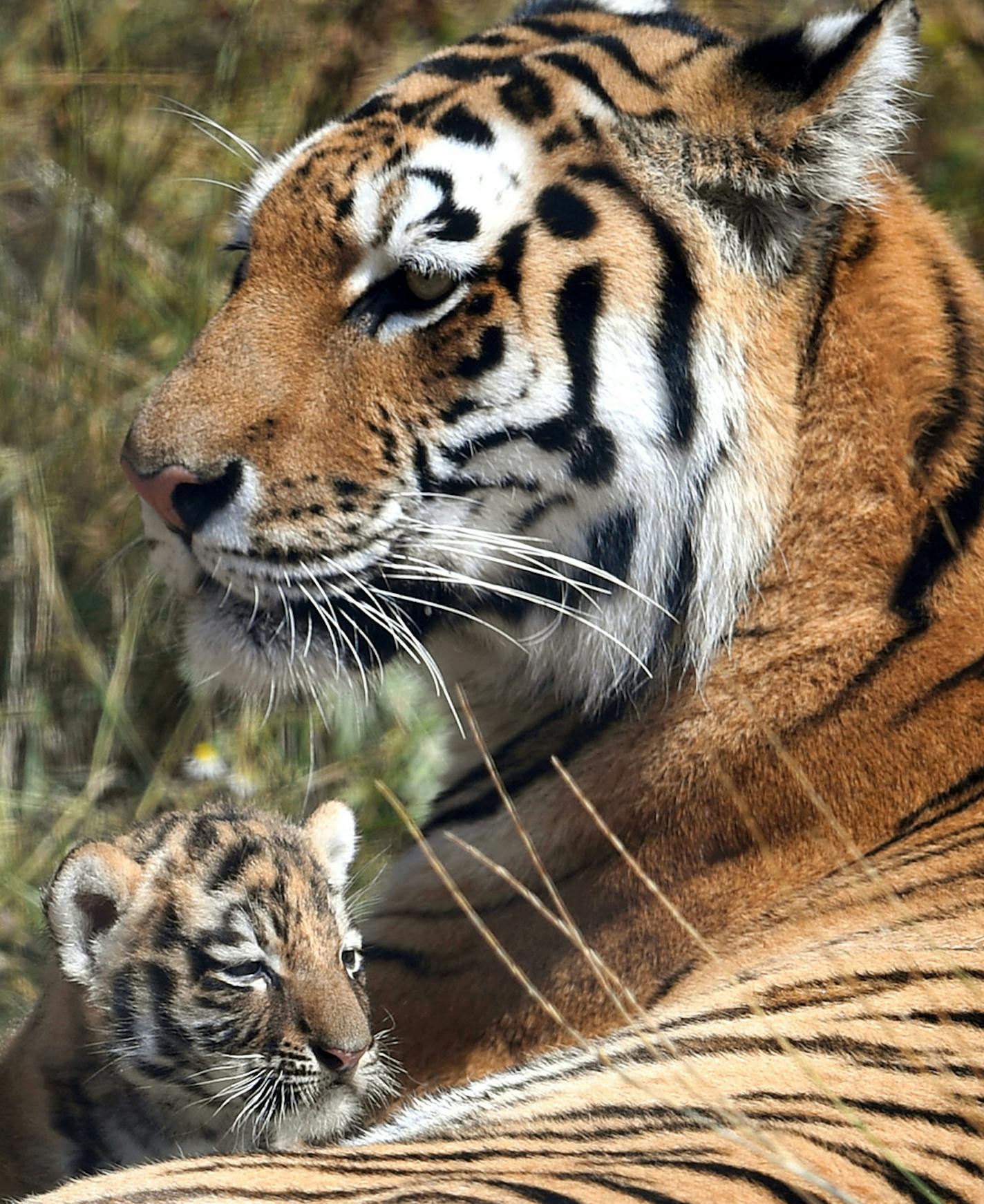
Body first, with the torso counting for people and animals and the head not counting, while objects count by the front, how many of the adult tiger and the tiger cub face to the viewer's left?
1

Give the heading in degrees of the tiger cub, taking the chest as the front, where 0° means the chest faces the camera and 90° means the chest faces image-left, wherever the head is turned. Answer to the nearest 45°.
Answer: approximately 315°

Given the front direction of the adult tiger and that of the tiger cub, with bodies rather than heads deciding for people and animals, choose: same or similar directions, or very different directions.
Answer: very different directions

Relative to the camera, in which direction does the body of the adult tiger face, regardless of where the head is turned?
to the viewer's left
